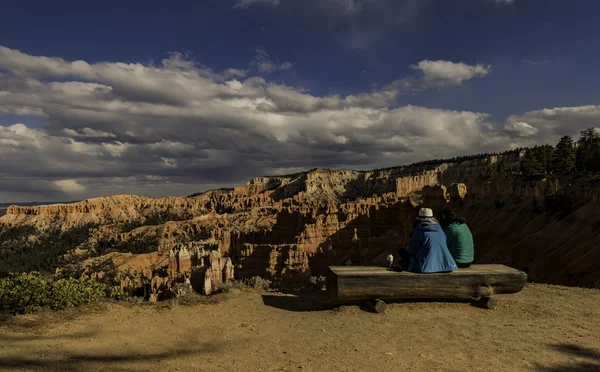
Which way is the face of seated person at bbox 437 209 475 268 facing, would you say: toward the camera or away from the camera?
away from the camera

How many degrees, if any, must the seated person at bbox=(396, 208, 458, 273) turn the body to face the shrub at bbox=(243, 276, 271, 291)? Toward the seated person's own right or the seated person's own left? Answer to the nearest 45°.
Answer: approximately 45° to the seated person's own left

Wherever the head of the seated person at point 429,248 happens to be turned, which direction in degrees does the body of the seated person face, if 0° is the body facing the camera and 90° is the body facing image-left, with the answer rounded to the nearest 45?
approximately 180°

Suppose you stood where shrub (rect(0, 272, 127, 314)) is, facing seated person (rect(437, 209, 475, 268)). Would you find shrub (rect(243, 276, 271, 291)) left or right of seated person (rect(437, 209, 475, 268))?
left

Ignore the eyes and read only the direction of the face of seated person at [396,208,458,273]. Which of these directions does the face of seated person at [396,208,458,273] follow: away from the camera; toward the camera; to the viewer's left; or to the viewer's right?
away from the camera
